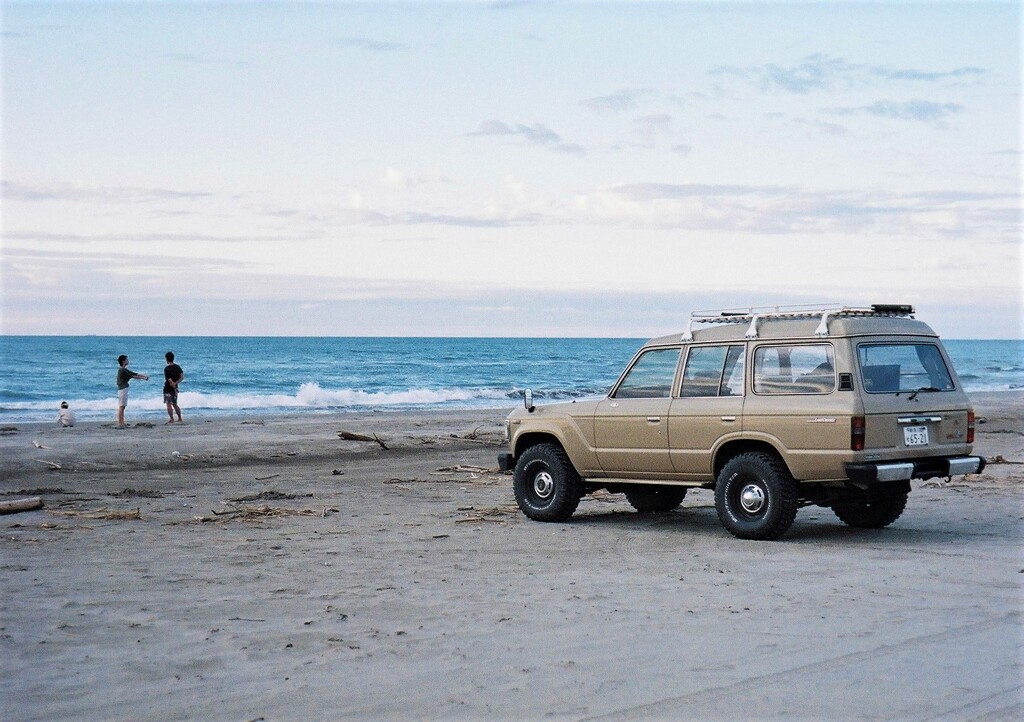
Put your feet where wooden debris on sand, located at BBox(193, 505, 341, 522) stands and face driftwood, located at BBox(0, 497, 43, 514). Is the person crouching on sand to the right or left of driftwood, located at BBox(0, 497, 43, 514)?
right

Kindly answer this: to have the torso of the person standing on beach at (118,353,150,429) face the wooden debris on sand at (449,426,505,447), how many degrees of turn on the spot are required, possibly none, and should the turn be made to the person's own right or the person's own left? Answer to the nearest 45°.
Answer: approximately 45° to the person's own right

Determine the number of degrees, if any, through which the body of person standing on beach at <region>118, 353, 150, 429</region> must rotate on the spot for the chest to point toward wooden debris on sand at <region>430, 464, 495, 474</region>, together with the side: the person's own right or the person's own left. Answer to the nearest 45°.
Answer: approximately 45° to the person's own right

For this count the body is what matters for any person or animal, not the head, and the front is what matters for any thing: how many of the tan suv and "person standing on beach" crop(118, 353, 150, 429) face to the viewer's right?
1

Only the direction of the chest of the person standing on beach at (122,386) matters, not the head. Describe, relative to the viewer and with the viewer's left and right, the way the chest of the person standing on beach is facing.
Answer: facing to the right of the viewer

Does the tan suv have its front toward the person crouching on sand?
yes

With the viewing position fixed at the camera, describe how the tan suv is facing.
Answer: facing away from the viewer and to the left of the viewer

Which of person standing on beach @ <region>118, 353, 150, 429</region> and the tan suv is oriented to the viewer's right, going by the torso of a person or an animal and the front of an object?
the person standing on beach

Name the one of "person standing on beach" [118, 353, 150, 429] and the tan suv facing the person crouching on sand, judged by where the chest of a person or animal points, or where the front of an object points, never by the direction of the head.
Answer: the tan suv
